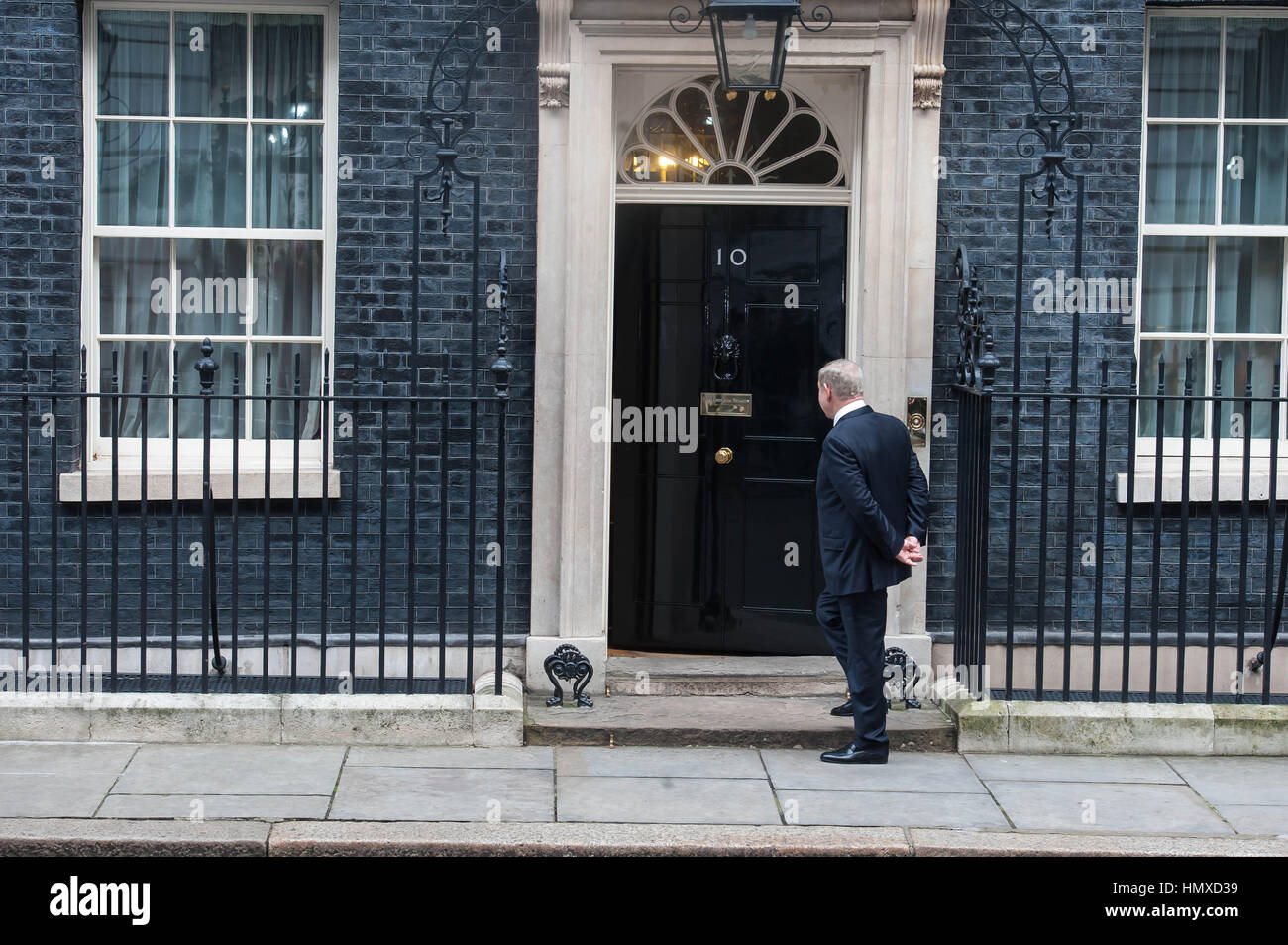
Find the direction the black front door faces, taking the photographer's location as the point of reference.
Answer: facing the viewer

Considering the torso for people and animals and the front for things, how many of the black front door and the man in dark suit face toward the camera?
1

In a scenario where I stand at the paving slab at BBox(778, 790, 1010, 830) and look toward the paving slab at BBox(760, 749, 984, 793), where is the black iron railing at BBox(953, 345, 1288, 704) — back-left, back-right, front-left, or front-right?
front-right

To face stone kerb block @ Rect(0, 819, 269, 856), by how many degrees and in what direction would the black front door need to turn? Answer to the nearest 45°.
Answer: approximately 45° to its right

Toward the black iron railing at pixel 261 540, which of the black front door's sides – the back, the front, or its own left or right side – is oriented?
right

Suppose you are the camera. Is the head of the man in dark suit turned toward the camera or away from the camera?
away from the camera

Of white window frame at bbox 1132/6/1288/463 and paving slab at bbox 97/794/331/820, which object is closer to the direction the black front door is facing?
the paving slab

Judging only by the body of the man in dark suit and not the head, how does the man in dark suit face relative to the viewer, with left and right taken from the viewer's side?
facing away from the viewer and to the left of the viewer

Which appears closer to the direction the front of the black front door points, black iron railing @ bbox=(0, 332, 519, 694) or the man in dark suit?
the man in dark suit

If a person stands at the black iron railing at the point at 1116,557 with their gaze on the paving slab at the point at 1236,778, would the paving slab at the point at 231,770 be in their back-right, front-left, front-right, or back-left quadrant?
front-right

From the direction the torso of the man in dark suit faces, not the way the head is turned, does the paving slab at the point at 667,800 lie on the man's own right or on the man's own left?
on the man's own left

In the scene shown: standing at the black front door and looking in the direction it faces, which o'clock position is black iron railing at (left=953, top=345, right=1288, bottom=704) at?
The black iron railing is roughly at 9 o'clock from the black front door.
